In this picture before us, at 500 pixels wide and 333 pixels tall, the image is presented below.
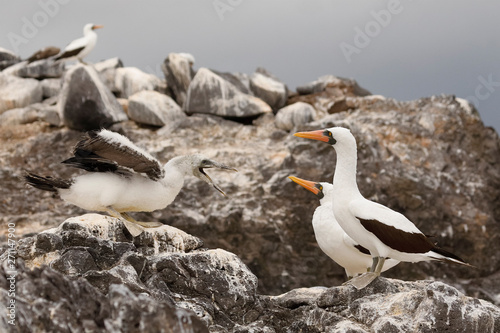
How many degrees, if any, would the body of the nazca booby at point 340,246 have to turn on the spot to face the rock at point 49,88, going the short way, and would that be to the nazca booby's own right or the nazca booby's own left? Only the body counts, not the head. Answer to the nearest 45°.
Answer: approximately 45° to the nazca booby's own right

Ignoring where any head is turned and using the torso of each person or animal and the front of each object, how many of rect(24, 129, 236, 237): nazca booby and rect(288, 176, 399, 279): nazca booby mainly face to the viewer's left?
1

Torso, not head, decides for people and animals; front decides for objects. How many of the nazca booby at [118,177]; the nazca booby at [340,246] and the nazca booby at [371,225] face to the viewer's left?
2

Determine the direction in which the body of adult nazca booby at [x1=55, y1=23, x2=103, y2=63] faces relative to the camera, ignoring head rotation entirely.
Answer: to the viewer's right

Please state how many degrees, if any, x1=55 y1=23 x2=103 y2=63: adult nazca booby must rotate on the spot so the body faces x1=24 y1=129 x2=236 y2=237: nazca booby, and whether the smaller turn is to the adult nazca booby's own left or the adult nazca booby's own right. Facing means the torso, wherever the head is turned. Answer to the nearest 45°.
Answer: approximately 90° to the adult nazca booby's own right

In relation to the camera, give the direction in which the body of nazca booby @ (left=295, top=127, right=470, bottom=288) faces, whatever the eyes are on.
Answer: to the viewer's left

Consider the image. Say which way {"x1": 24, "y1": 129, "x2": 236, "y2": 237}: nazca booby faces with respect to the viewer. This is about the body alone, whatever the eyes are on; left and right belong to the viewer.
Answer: facing to the right of the viewer

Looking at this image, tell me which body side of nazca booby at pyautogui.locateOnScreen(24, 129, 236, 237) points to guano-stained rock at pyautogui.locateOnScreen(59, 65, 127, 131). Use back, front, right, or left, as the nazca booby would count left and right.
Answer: left

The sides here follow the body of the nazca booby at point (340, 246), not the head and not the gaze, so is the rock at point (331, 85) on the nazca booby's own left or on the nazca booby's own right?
on the nazca booby's own right

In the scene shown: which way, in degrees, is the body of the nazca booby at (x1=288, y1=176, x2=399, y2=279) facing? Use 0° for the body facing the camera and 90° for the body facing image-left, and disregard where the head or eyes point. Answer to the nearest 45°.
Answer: approximately 90°

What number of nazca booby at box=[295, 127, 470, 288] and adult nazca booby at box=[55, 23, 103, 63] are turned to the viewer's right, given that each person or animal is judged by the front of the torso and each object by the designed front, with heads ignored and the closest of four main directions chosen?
1

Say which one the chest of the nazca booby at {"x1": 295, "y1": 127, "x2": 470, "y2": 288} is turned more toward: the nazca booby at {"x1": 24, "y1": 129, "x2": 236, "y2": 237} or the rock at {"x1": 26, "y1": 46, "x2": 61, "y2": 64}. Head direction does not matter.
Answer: the nazca booby

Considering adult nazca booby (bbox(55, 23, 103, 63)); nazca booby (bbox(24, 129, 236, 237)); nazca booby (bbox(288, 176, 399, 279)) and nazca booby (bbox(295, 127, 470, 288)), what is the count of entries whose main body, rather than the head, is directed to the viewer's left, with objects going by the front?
2
